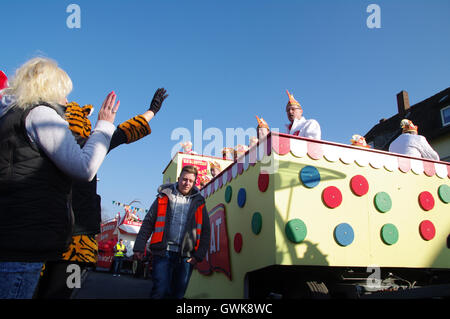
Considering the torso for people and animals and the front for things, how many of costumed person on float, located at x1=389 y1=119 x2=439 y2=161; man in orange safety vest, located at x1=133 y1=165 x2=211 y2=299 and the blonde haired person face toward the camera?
1

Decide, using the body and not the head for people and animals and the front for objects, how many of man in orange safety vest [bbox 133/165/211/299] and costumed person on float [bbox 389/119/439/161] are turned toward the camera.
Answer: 1

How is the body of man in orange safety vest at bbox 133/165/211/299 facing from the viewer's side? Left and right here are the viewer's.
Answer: facing the viewer

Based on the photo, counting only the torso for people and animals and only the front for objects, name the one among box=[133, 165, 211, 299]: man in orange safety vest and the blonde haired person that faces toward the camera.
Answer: the man in orange safety vest

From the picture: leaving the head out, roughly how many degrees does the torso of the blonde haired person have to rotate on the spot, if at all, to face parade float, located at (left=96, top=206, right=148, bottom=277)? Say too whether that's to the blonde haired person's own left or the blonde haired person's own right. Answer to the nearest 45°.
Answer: approximately 45° to the blonde haired person's own left

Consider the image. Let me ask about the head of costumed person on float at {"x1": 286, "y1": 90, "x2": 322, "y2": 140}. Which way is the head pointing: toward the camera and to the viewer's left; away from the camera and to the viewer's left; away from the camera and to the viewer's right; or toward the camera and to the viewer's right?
toward the camera and to the viewer's left

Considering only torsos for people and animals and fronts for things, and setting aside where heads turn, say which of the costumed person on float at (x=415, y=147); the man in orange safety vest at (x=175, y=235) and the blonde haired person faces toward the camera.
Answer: the man in orange safety vest

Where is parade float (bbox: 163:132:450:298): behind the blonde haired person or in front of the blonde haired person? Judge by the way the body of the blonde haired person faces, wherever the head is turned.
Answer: in front

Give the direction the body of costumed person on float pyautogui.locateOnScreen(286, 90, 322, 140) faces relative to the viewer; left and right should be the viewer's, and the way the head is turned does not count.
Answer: facing the viewer and to the left of the viewer

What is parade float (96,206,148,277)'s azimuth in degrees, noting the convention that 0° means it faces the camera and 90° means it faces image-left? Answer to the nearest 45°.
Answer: approximately 315°

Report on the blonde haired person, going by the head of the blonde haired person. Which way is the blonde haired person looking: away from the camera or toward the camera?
away from the camera
